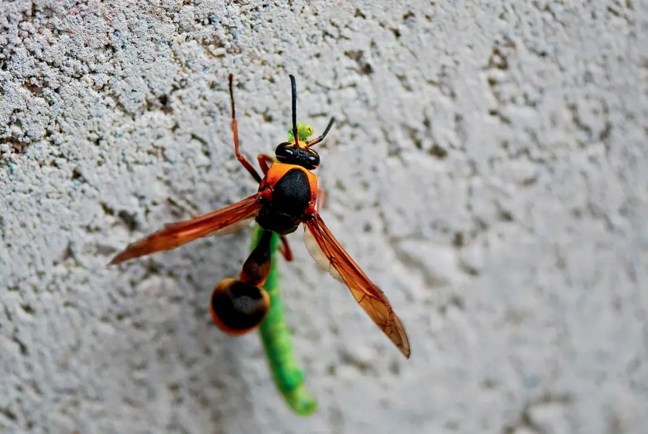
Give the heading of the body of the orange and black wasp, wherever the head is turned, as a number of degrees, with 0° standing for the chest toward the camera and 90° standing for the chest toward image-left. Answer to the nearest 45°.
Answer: approximately 180°
